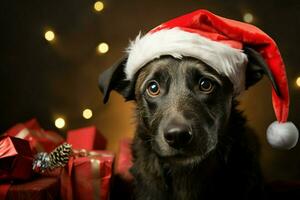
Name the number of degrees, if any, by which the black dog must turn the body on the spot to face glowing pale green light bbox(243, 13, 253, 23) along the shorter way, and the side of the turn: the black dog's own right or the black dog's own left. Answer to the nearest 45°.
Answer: approximately 135° to the black dog's own left

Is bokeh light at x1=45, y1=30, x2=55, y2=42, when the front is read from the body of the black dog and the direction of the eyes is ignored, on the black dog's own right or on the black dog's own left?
on the black dog's own right

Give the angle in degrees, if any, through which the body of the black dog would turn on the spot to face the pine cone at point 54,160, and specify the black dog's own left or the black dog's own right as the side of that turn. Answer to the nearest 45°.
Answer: approximately 90° to the black dog's own right

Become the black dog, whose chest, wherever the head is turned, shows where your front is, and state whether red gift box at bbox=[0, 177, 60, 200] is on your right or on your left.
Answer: on your right

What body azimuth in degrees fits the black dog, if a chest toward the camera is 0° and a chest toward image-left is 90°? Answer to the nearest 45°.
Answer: approximately 0°

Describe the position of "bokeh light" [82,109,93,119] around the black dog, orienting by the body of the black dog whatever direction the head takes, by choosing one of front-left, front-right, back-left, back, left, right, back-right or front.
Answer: back-right

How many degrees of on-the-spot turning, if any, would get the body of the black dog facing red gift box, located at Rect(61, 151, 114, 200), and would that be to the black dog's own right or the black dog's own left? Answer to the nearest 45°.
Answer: approximately 90° to the black dog's own right

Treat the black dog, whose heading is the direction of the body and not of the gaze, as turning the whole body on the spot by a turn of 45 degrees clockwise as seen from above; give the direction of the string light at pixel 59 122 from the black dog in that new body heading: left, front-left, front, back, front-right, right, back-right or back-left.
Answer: right

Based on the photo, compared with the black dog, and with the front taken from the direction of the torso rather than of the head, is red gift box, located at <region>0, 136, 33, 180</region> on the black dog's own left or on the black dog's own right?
on the black dog's own right

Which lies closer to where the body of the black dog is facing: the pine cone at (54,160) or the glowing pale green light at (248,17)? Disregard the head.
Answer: the pine cone
